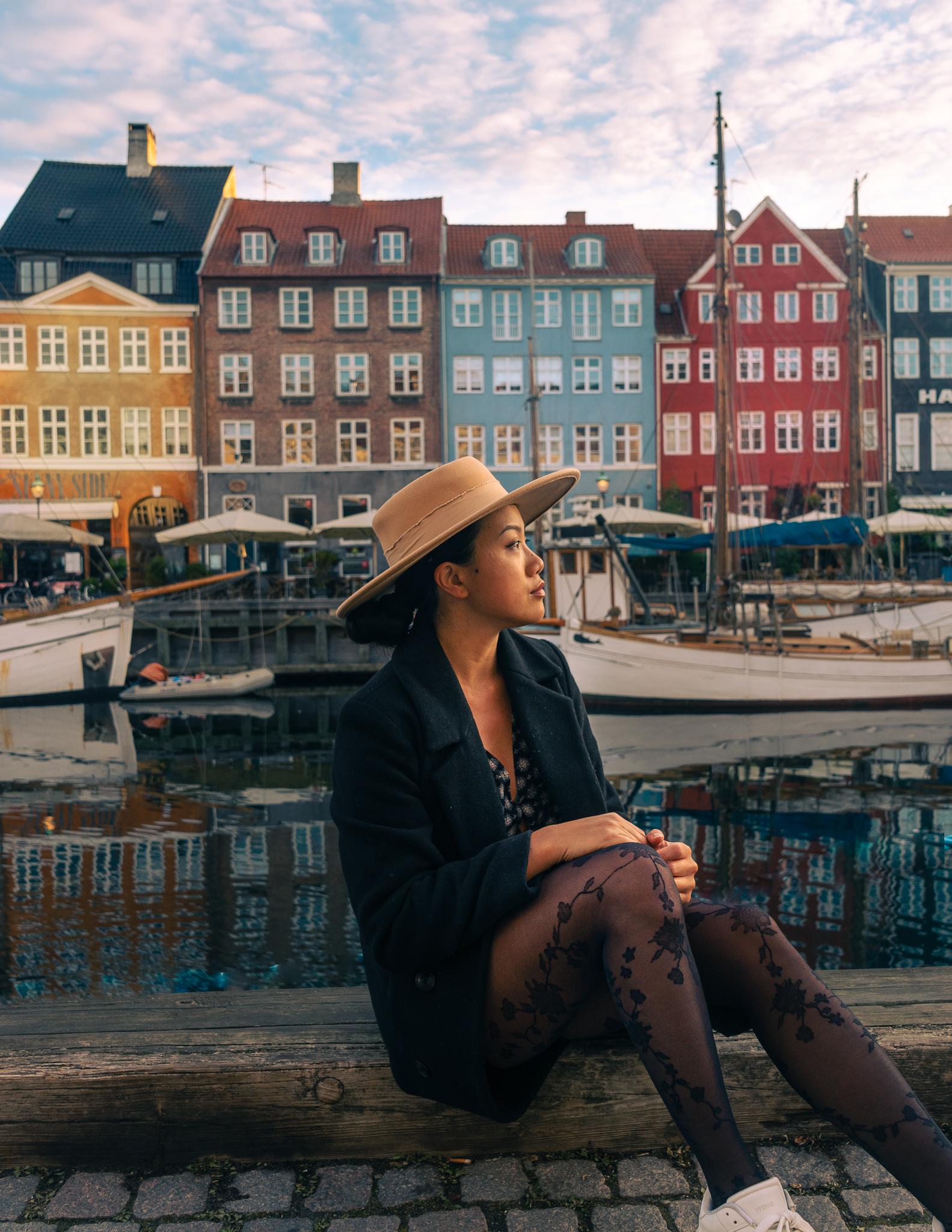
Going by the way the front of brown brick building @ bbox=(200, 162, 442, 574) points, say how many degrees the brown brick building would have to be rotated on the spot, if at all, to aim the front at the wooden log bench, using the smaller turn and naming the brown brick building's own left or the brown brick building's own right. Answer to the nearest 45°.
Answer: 0° — it already faces it

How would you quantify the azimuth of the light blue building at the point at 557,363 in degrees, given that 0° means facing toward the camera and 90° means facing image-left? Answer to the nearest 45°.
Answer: approximately 0°

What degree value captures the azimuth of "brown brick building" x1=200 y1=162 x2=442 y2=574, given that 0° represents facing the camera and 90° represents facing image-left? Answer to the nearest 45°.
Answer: approximately 0°
